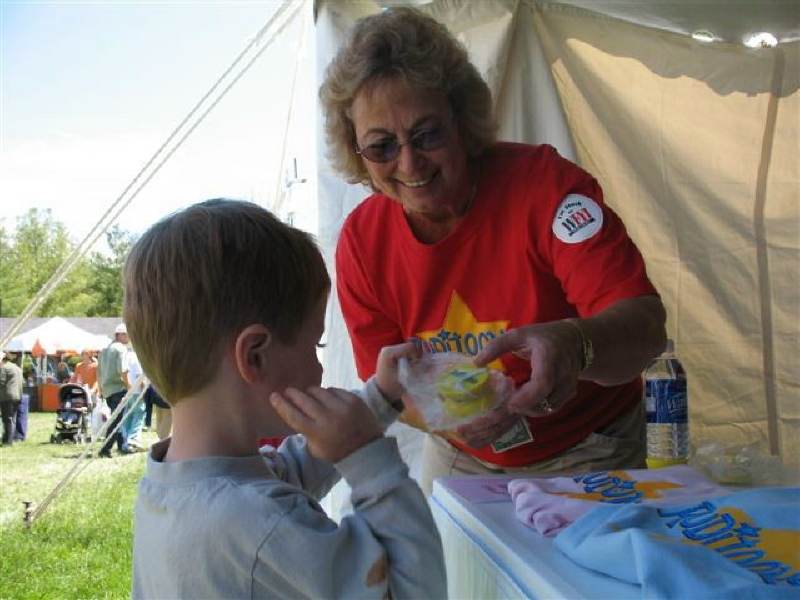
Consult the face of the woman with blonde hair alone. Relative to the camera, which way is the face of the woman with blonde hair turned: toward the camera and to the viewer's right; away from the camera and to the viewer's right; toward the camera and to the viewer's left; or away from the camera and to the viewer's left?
toward the camera and to the viewer's left

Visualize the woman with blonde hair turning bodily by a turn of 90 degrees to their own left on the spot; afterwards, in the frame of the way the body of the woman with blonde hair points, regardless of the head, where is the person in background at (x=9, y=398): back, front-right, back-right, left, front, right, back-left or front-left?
back

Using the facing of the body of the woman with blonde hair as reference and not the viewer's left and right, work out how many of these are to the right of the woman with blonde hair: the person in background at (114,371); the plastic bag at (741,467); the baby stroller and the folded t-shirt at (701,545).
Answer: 2

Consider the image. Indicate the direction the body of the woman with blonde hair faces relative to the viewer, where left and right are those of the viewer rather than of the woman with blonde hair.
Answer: facing the viewer and to the left of the viewer

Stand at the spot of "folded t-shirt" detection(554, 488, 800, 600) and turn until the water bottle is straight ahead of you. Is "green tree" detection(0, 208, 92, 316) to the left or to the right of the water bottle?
left

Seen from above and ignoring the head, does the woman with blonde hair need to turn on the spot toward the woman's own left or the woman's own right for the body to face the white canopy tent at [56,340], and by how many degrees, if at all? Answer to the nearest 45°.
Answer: approximately 90° to the woman's own right

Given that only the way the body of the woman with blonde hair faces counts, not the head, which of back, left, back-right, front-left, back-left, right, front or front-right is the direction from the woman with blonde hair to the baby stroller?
right
